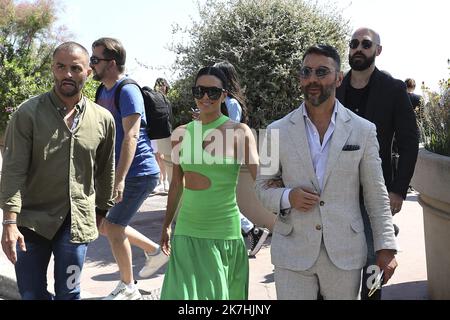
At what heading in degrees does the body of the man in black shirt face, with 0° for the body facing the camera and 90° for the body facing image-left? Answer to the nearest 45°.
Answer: approximately 45°

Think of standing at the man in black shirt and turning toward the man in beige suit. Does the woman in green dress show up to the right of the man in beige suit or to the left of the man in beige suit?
right

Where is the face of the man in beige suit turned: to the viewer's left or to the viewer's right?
to the viewer's left
